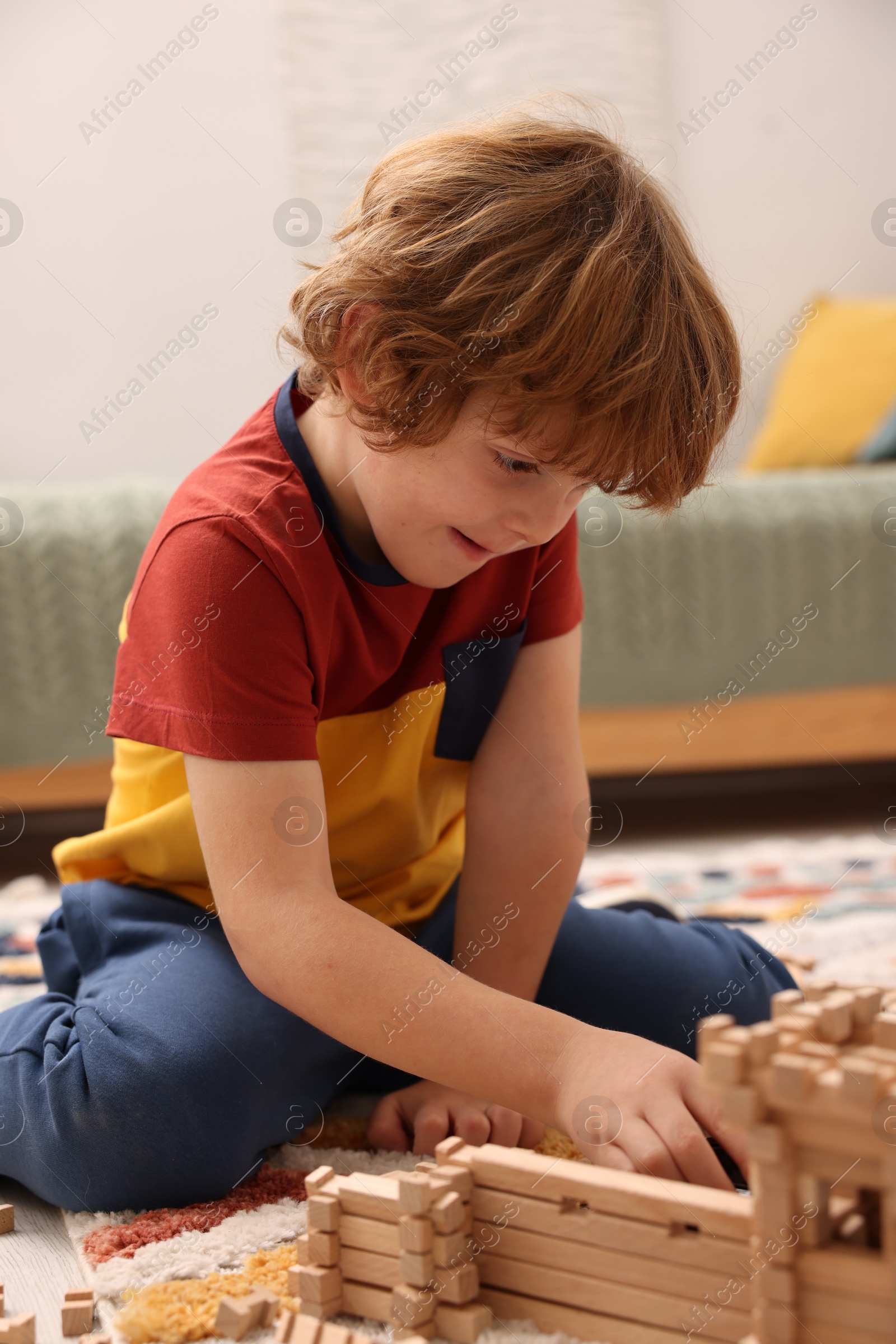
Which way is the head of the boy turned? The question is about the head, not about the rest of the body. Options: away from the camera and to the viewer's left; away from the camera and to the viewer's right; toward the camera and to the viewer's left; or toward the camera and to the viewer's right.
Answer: toward the camera and to the viewer's right

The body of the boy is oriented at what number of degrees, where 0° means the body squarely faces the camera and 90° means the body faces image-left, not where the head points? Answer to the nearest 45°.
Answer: approximately 315°

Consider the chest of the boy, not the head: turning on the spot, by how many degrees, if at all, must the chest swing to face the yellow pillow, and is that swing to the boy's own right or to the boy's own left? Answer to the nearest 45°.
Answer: approximately 90° to the boy's own left
